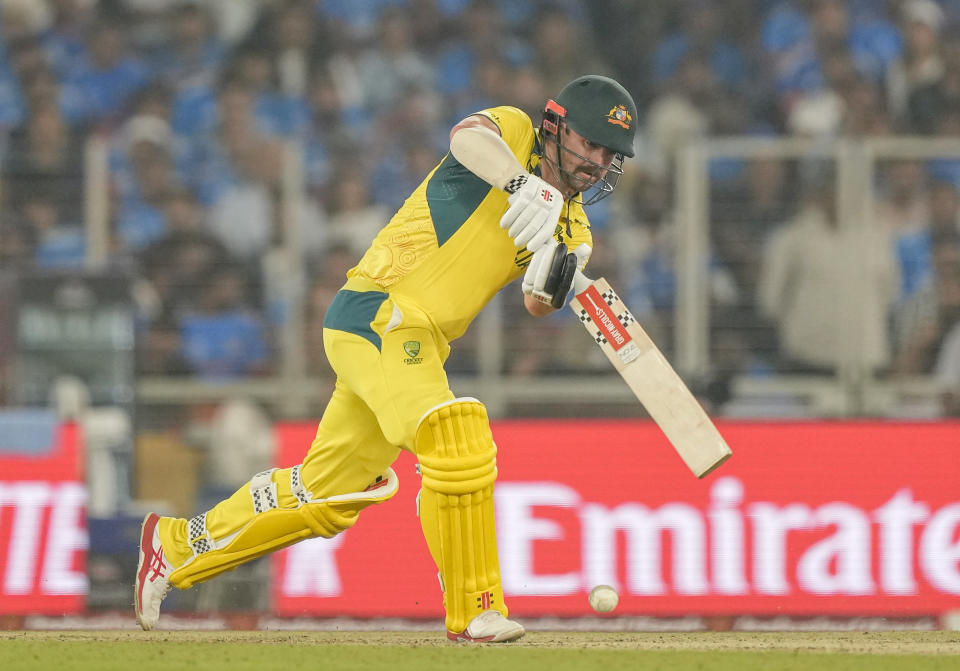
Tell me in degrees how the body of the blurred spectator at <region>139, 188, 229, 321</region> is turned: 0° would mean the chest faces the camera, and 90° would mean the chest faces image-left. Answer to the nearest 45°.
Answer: approximately 0°

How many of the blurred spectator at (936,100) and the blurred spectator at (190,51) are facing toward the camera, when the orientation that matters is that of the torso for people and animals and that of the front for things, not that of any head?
2

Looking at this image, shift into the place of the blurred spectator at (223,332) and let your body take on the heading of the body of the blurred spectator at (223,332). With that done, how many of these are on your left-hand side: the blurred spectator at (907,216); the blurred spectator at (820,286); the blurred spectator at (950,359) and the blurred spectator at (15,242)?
3

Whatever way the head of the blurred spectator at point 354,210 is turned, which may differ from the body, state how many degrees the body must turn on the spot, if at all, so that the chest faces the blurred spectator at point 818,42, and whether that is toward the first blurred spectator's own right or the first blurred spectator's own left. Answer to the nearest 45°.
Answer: approximately 90° to the first blurred spectator's own left

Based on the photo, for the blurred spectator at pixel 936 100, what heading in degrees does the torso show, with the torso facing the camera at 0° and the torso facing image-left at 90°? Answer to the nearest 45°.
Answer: approximately 0°

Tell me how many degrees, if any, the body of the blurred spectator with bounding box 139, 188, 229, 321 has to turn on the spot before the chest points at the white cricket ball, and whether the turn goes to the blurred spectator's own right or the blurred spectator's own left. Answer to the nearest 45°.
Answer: approximately 45° to the blurred spectator's own left

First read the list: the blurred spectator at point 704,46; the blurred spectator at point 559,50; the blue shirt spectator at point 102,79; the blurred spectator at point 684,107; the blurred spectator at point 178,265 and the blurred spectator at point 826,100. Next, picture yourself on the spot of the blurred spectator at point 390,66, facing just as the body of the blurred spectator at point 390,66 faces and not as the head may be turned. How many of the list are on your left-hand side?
4
